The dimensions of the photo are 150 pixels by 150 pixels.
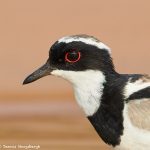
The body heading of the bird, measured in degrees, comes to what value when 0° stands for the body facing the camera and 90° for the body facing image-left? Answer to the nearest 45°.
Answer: approximately 90°
